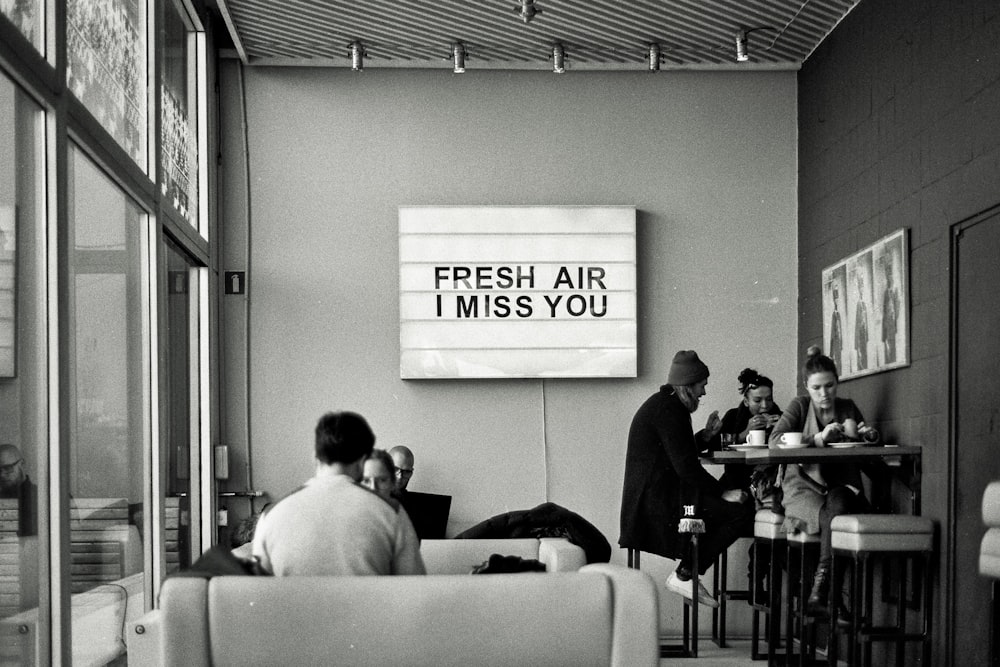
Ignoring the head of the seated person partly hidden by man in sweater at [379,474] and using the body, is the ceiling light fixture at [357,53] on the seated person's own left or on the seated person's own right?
on the seated person's own right

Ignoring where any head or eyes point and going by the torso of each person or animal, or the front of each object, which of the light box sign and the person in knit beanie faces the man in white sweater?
the light box sign

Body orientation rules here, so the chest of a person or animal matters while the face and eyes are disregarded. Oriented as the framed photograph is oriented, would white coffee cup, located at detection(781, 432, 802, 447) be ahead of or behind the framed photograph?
ahead

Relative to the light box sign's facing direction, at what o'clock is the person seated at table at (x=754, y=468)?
The person seated at table is roughly at 10 o'clock from the light box sign.

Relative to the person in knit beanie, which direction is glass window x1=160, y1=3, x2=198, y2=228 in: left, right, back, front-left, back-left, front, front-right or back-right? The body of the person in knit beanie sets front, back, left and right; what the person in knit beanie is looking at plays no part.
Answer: back

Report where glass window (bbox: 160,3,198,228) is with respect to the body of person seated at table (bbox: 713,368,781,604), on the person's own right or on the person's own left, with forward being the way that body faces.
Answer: on the person's own right

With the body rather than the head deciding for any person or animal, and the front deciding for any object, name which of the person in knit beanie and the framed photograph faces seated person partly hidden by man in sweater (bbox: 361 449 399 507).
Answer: the framed photograph

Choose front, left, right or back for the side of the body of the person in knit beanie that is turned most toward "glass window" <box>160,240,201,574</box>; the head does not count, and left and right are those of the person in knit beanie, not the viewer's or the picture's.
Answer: back

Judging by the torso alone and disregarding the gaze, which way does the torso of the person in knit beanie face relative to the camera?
to the viewer's right

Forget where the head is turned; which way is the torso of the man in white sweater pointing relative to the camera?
away from the camera

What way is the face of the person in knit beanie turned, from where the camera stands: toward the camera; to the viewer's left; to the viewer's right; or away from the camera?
to the viewer's right

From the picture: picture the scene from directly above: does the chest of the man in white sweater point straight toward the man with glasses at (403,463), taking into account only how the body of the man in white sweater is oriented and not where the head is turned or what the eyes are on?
yes
